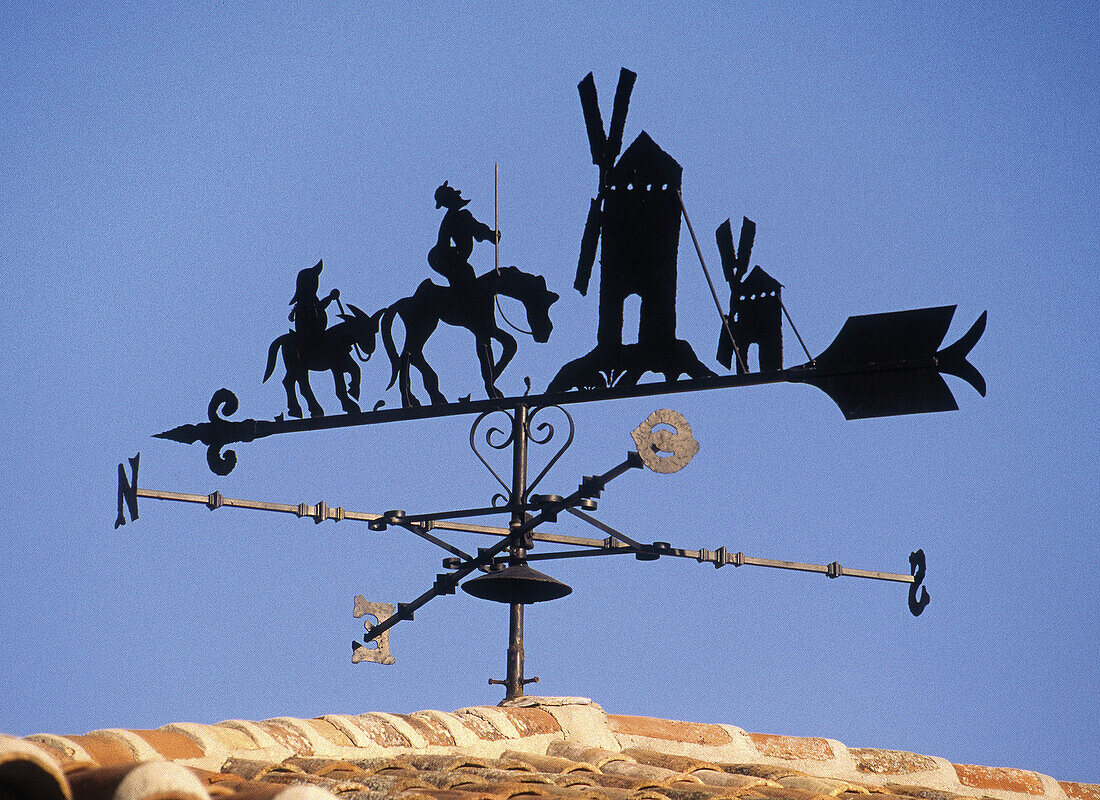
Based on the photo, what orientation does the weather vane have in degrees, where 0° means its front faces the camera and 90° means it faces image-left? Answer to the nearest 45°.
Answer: approximately 90°
